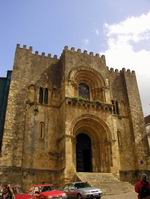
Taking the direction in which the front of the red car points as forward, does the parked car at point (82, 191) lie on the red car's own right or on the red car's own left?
on the red car's own left

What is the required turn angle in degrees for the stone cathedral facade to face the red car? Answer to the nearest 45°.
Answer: approximately 45° to its right
